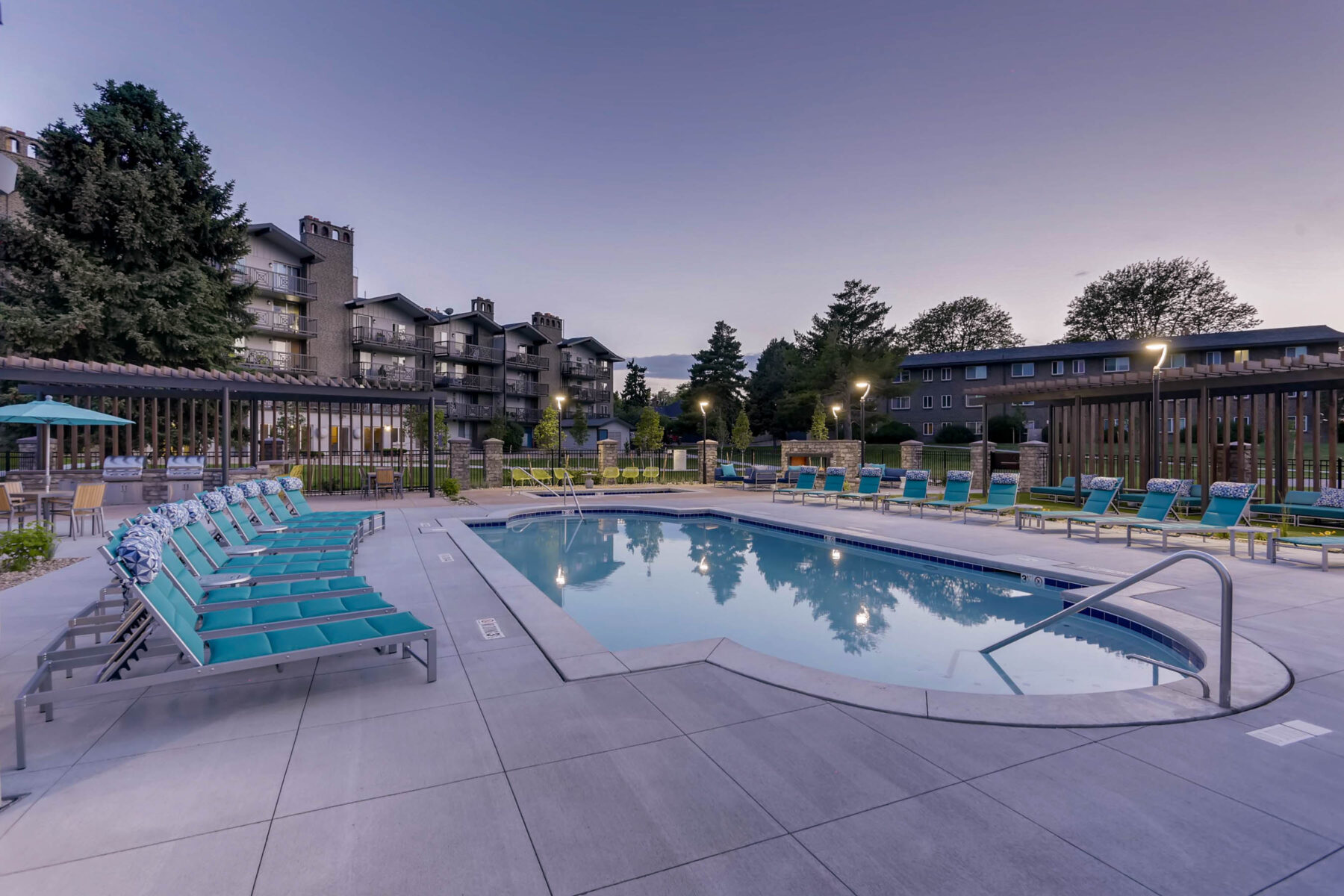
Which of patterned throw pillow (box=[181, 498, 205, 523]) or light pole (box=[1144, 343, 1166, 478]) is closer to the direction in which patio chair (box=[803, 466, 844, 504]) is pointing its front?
the patterned throw pillow

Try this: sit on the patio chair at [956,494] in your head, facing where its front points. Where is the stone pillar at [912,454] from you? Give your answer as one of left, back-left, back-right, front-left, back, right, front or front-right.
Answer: back-right

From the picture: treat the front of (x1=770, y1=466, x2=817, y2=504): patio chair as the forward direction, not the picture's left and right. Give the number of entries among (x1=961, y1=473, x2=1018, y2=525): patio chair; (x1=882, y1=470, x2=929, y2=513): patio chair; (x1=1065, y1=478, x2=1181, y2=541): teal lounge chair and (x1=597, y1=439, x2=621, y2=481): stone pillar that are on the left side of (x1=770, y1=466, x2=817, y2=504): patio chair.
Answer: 3

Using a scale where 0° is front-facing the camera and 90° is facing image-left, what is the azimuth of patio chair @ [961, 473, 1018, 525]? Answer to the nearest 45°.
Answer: approximately 45°

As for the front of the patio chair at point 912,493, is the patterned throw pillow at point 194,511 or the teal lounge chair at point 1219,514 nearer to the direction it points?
the patterned throw pillow

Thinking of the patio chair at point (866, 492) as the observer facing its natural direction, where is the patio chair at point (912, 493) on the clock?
the patio chair at point (912, 493) is roughly at 9 o'clock from the patio chair at point (866, 492).

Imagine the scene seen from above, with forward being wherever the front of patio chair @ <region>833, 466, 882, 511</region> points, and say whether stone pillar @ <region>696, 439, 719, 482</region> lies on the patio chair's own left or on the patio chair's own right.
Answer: on the patio chair's own right

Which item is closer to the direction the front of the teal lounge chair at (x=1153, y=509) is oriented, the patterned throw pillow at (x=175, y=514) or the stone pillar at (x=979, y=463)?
the patterned throw pillow

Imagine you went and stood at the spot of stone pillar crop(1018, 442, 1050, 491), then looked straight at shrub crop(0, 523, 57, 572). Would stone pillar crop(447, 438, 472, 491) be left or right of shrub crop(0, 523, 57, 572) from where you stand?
right
